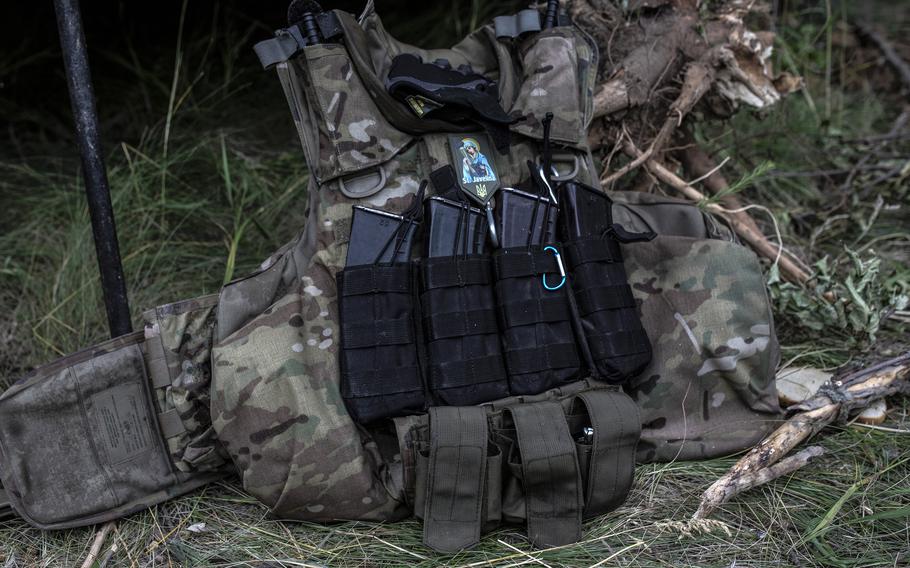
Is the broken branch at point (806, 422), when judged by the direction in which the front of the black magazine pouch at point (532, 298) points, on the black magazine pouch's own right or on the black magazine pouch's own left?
on the black magazine pouch's own left

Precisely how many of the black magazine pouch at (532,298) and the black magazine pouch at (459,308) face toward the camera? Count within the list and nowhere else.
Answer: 2

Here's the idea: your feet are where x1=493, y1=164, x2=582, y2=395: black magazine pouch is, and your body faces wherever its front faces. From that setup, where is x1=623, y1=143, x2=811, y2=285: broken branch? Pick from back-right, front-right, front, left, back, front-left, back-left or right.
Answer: back-left

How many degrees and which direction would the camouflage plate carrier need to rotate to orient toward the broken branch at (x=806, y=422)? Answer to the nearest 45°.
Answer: approximately 90° to its left

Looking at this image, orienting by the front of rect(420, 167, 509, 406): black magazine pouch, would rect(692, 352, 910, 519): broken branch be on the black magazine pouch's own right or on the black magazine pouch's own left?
on the black magazine pouch's own left

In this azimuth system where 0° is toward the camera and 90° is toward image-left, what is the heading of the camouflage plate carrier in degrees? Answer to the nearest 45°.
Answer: approximately 0°

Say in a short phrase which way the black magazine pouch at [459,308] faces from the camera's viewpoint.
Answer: facing the viewer

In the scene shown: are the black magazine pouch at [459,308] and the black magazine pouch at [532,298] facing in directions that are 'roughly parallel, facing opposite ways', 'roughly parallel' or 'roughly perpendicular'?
roughly parallel
